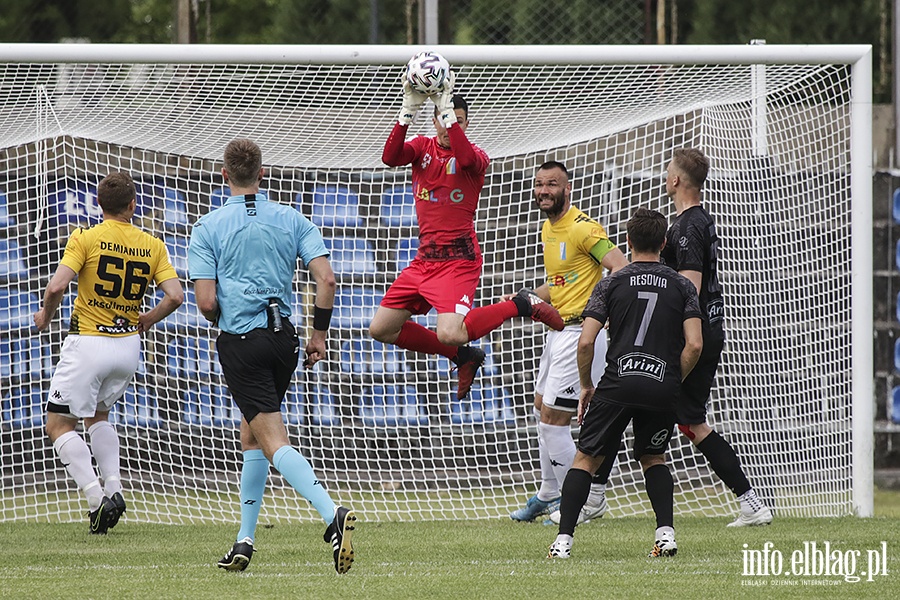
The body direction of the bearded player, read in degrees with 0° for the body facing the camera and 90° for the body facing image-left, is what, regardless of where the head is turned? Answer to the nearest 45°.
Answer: approximately 45°

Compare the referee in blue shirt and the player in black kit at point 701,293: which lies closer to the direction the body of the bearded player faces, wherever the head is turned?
the referee in blue shirt

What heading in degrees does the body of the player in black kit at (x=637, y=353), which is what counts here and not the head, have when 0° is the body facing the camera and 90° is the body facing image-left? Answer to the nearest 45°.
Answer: approximately 180°

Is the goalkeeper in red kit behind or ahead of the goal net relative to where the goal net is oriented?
ahead

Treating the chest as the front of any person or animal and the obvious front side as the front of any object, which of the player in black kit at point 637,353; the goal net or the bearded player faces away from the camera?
the player in black kit

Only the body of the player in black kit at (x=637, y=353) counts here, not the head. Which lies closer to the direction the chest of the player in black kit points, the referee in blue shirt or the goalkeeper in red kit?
the goalkeeper in red kit

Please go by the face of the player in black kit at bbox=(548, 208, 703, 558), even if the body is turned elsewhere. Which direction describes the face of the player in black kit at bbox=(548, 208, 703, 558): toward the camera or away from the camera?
away from the camera

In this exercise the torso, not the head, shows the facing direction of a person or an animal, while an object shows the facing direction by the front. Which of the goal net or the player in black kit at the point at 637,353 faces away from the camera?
the player in black kit

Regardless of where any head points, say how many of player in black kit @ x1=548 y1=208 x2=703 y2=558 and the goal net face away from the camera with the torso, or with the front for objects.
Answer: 1

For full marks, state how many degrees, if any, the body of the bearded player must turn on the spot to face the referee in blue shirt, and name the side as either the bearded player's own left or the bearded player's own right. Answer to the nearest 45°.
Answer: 0° — they already face them

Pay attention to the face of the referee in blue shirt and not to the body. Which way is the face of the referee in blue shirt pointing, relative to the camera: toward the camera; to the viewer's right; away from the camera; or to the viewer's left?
away from the camera

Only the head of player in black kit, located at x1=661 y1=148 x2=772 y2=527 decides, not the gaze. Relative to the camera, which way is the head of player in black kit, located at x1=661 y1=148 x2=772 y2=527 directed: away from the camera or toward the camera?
away from the camera
